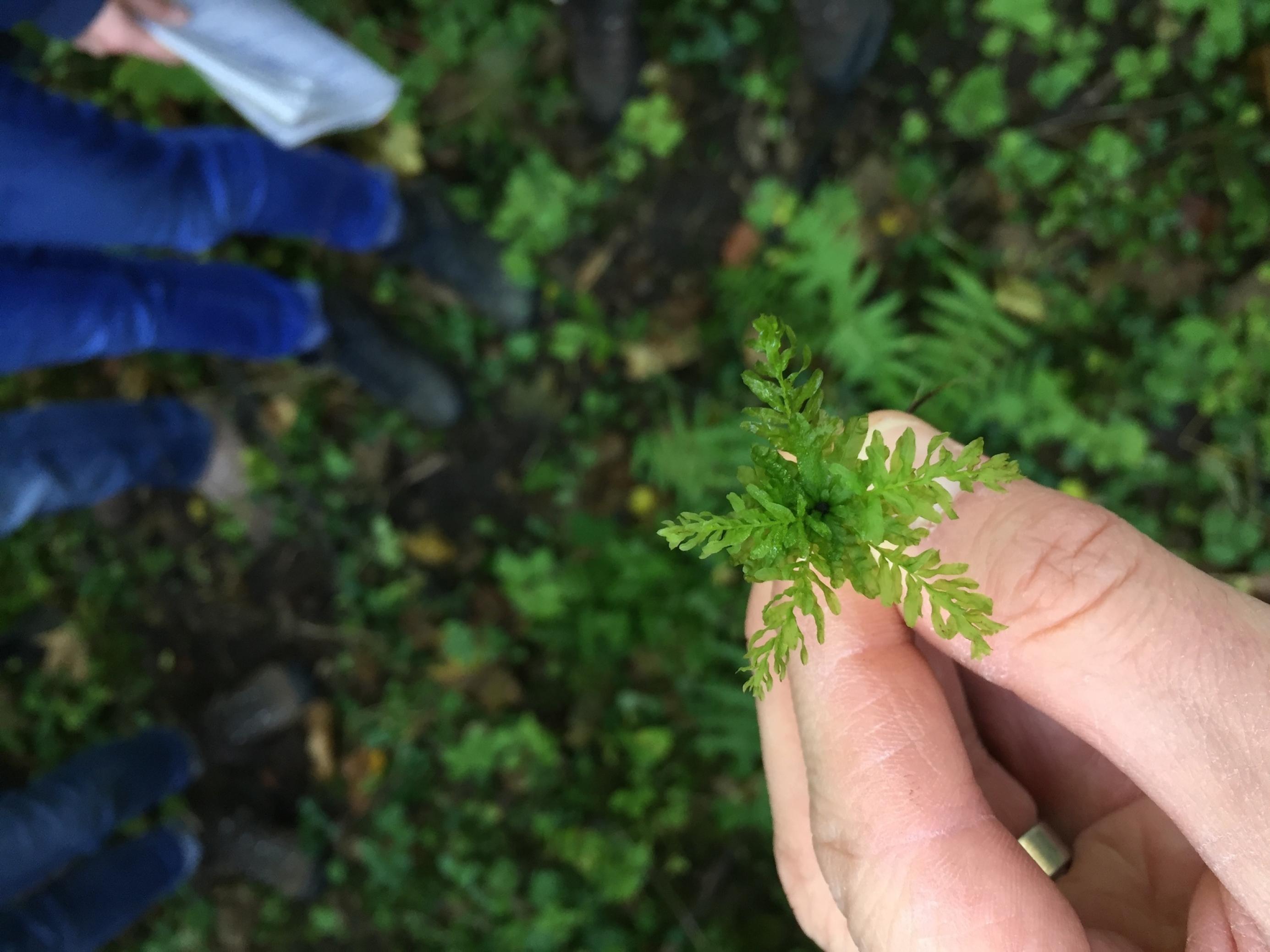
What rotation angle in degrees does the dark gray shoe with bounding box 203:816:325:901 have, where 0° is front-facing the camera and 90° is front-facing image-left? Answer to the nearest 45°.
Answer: approximately 315°

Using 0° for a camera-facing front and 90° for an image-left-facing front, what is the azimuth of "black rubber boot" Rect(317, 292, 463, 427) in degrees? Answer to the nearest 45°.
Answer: approximately 315°
